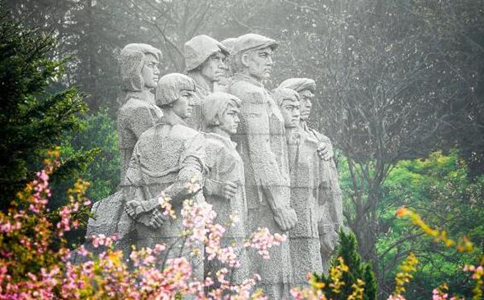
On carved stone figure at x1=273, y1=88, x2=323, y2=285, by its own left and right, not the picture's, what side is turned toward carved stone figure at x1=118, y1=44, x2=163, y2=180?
right

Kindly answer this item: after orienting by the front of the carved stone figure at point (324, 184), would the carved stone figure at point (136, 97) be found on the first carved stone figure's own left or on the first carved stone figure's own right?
on the first carved stone figure's own right

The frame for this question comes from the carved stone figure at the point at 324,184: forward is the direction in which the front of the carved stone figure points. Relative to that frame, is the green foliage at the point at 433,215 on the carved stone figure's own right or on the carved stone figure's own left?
on the carved stone figure's own left

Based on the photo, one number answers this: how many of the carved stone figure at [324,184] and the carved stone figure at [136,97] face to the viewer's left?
0

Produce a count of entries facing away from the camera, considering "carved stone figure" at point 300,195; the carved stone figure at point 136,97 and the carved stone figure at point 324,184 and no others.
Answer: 0

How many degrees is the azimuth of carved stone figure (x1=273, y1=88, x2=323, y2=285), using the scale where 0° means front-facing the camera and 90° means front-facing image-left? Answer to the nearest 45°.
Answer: approximately 315°
